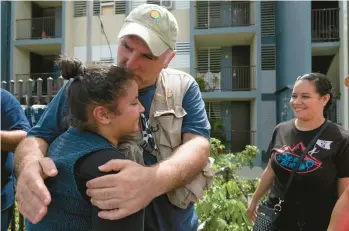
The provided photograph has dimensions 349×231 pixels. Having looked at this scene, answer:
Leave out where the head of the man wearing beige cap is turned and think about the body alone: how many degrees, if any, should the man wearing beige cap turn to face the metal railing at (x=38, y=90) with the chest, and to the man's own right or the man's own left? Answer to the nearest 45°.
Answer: approximately 135° to the man's own right

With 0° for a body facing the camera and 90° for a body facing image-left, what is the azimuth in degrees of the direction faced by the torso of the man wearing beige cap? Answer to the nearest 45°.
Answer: approximately 45°
